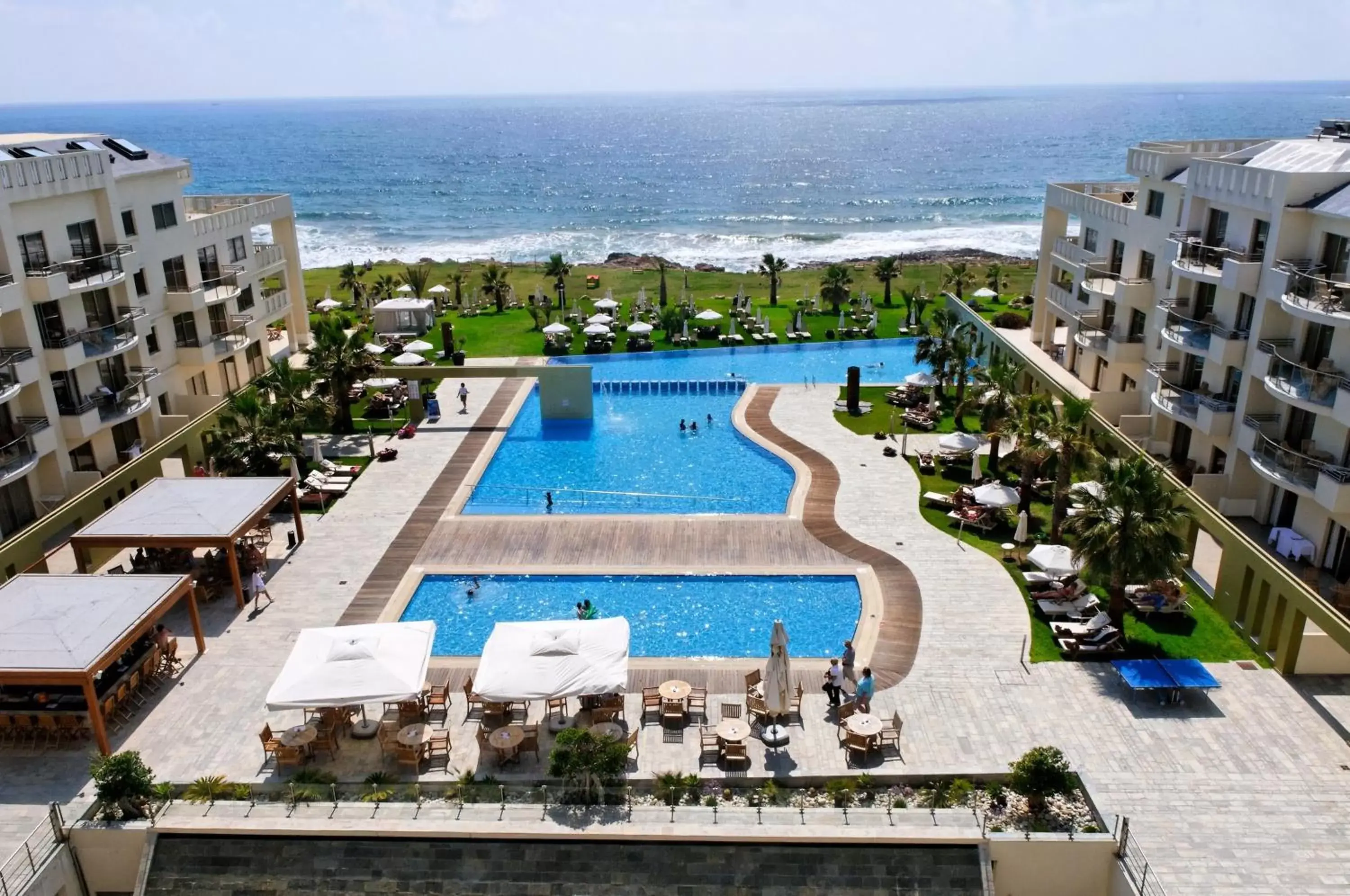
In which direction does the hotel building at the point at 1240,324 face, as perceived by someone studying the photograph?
facing the viewer and to the left of the viewer

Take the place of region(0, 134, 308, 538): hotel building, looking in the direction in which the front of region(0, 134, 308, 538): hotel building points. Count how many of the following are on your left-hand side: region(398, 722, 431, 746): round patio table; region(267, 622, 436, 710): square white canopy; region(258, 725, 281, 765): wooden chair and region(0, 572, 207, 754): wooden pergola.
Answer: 0

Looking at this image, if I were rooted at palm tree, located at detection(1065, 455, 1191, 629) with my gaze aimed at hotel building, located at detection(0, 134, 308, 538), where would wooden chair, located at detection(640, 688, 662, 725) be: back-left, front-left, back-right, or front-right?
front-left

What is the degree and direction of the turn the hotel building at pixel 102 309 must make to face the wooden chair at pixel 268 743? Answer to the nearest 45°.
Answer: approximately 45° to its right

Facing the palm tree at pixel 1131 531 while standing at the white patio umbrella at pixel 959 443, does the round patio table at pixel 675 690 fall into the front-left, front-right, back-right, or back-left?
front-right

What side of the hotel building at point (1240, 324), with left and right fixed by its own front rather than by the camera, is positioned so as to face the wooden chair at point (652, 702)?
front

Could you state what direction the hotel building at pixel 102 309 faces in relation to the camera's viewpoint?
facing the viewer and to the right of the viewer

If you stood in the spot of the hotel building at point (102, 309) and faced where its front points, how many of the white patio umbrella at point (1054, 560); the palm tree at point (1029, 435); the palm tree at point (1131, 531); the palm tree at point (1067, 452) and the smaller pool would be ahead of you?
5

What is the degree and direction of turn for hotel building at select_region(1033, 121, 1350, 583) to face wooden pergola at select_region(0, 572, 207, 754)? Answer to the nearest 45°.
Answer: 0° — it already faces it

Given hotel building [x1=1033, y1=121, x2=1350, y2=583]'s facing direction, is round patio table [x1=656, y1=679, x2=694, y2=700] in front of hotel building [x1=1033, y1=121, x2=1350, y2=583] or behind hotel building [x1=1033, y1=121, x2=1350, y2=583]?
in front

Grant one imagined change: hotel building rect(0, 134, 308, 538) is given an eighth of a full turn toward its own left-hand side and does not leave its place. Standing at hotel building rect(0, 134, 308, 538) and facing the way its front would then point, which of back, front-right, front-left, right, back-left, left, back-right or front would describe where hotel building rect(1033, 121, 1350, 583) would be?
front-right

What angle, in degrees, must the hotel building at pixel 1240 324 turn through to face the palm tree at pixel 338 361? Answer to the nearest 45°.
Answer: approximately 45° to its right

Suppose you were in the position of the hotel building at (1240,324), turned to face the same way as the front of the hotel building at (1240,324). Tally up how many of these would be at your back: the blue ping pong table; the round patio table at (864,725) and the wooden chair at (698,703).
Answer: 0

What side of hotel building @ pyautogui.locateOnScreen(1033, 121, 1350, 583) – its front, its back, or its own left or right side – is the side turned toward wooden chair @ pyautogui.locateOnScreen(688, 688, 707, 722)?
front
